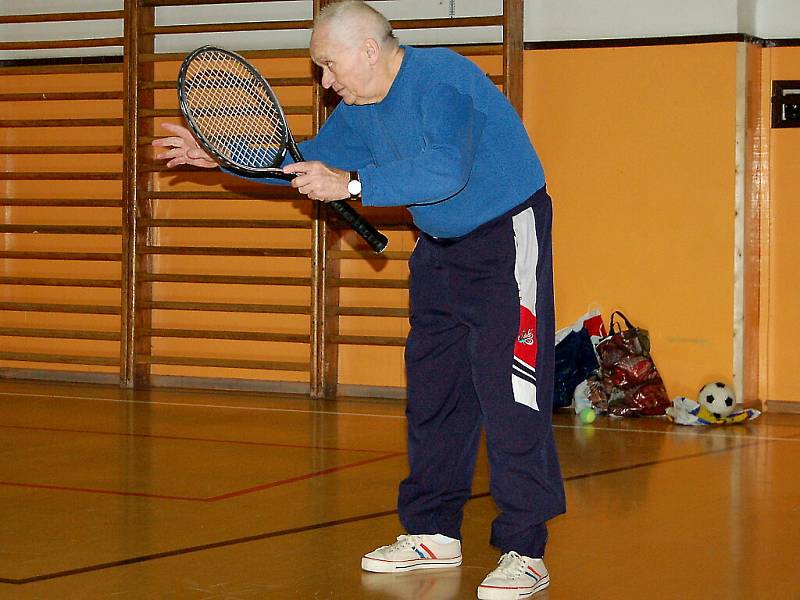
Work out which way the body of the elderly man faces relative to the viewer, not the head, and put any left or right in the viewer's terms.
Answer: facing the viewer and to the left of the viewer

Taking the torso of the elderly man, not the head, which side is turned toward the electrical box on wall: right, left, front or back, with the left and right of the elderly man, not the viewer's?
back

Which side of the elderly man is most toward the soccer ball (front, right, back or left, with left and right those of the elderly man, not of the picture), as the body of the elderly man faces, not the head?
back

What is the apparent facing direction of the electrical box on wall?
toward the camera

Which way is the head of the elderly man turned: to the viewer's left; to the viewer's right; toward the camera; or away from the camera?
to the viewer's left

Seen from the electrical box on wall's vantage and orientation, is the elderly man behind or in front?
in front

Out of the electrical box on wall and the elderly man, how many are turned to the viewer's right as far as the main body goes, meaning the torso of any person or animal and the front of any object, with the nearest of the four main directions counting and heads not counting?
0
